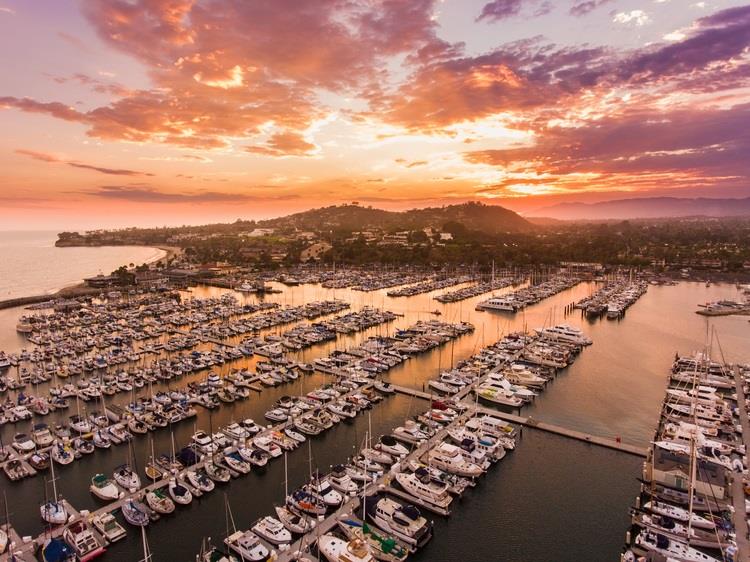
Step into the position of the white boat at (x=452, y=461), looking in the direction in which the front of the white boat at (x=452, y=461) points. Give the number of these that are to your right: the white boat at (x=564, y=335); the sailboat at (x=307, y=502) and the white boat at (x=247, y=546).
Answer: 2

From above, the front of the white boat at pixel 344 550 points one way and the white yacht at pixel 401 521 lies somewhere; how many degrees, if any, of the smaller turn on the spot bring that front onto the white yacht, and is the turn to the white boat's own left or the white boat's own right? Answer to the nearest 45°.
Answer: approximately 90° to the white boat's own right

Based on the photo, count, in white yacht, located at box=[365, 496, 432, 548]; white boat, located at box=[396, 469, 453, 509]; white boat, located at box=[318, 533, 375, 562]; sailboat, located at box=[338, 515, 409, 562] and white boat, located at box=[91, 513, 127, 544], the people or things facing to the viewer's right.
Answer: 0

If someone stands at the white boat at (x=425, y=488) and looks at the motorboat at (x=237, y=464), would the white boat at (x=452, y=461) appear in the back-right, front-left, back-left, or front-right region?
back-right

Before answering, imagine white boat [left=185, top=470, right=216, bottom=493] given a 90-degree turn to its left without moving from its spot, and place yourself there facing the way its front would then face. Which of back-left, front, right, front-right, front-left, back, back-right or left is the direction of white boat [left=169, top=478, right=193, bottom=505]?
back

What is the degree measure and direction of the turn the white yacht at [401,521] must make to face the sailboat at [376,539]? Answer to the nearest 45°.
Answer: approximately 90° to its left

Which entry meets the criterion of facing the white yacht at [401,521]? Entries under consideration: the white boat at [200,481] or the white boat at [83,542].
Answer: the white boat at [200,481]

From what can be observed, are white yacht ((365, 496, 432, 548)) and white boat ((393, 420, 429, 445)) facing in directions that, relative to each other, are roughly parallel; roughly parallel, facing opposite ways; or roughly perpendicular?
roughly parallel, facing opposite ways

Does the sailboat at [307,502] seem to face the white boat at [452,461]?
no
